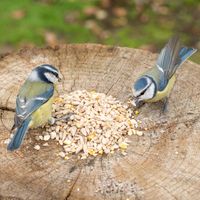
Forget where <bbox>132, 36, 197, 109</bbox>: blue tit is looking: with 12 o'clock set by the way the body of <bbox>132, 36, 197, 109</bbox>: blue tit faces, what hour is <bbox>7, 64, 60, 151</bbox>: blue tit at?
<bbox>7, 64, 60, 151</bbox>: blue tit is roughly at 1 o'clock from <bbox>132, 36, 197, 109</bbox>: blue tit.

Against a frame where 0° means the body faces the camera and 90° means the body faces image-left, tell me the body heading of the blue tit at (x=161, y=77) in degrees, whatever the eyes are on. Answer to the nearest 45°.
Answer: approximately 45°
